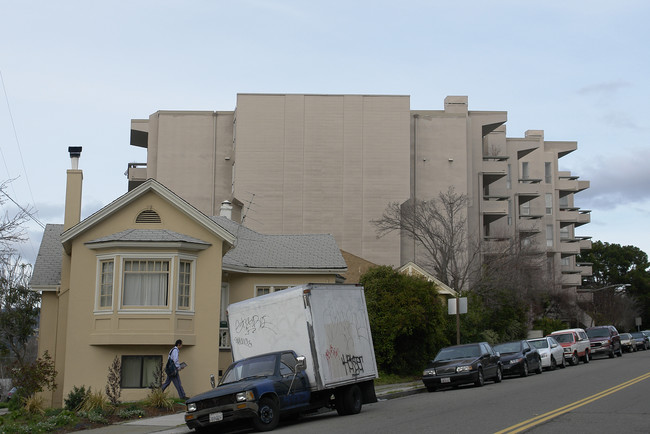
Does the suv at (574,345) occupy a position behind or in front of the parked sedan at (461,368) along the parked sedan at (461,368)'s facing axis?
behind

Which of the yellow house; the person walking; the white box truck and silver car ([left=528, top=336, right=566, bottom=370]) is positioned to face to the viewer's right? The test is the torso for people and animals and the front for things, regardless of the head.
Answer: the person walking

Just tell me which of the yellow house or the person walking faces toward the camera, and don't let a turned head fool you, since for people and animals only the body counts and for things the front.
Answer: the yellow house

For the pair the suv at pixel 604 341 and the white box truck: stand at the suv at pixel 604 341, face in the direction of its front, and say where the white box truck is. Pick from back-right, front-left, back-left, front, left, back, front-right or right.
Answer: front-left

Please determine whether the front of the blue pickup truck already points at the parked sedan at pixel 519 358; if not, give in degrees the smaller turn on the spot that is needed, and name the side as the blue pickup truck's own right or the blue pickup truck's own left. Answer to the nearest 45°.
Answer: approximately 180°

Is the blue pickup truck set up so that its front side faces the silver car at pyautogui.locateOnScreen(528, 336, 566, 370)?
no

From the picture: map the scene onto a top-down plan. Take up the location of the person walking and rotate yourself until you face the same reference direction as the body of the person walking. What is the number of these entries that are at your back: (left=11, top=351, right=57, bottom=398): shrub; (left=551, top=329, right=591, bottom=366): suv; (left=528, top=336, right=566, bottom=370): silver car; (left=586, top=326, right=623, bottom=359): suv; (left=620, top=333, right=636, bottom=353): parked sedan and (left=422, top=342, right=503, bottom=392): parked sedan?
1

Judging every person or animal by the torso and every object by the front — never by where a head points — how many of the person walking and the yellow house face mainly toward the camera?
1

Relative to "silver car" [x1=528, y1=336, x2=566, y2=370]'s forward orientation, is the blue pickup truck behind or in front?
in front

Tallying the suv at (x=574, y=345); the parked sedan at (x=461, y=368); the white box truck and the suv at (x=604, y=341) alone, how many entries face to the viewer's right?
0

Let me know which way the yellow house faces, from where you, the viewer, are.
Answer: facing the viewer

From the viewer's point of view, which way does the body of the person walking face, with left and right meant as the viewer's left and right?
facing to the right of the viewer

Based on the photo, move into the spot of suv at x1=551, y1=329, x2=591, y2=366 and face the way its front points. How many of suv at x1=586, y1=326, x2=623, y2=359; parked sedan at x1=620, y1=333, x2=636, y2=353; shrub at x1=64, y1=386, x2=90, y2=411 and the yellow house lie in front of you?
2

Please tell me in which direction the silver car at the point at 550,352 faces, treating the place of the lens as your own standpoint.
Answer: facing the viewer and to the left of the viewer

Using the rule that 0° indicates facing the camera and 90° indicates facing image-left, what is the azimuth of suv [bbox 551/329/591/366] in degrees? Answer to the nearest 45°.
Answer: approximately 45°

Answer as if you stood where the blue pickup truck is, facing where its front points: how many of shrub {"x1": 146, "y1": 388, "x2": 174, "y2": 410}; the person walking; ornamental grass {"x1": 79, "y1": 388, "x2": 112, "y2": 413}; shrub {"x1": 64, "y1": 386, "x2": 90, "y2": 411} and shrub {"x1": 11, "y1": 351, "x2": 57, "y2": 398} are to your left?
0

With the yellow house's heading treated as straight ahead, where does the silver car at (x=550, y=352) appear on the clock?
The silver car is roughly at 8 o'clock from the yellow house.
